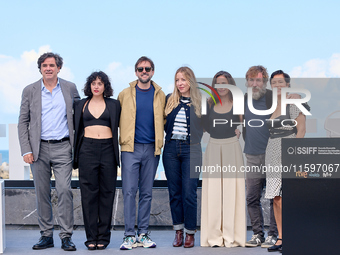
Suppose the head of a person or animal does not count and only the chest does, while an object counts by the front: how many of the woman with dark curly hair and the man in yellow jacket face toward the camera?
2

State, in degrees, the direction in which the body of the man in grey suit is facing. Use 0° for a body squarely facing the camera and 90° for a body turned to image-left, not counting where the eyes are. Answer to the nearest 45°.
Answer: approximately 0°

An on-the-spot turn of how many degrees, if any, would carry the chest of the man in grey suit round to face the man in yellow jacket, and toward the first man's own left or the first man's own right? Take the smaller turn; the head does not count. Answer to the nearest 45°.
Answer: approximately 90° to the first man's own left

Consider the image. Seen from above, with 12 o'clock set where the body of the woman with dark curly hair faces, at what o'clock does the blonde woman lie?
The blonde woman is roughly at 9 o'clock from the woman with dark curly hair.

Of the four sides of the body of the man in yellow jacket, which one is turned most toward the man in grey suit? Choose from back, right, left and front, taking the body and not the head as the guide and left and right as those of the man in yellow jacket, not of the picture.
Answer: right

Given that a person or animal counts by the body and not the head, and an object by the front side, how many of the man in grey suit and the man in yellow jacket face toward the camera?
2
